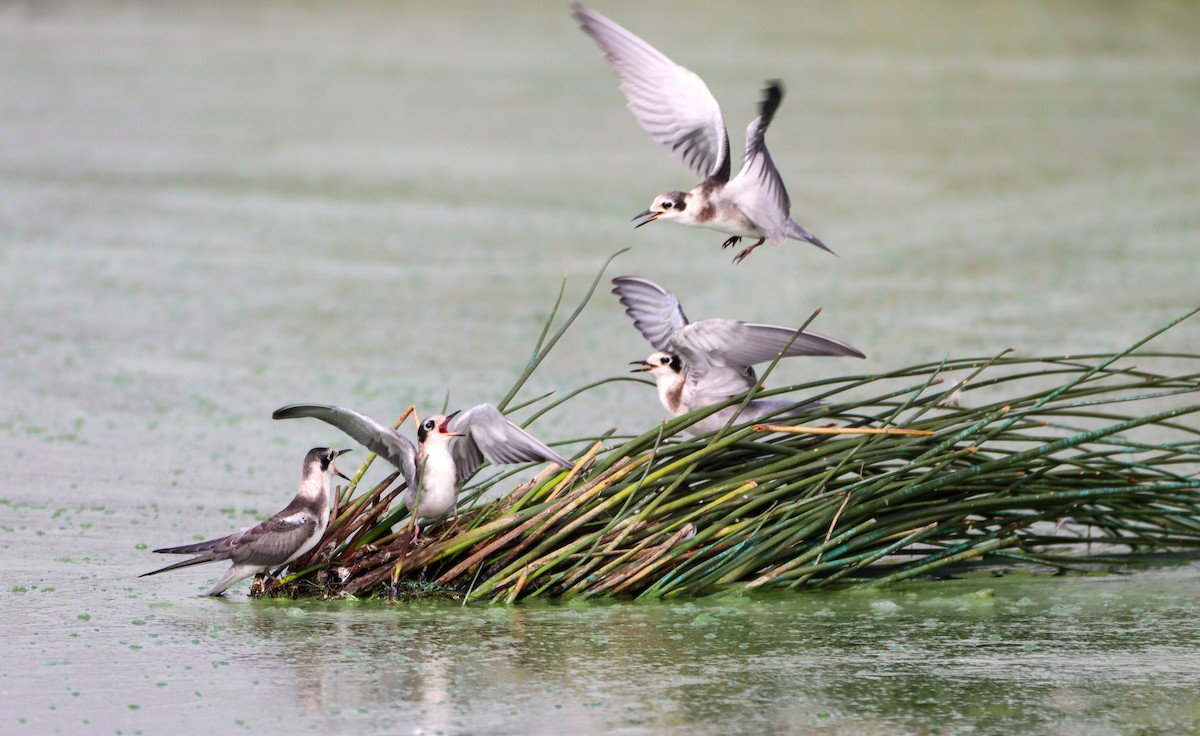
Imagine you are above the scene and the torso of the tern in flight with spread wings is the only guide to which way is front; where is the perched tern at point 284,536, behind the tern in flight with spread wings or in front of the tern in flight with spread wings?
in front

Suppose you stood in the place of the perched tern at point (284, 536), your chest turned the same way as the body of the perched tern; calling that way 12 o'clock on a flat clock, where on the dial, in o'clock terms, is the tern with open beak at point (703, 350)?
The tern with open beak is roughly at 12 o'clock from the perched tern.

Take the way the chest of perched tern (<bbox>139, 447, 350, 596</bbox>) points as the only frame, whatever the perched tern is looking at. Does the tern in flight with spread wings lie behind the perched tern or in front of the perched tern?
in front

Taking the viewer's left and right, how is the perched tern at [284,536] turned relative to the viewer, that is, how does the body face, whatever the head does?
facing to the right of the viewer

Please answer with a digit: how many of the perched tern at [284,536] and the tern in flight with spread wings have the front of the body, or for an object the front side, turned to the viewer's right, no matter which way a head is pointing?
1

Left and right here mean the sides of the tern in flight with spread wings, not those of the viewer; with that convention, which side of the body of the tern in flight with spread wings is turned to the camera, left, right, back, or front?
left

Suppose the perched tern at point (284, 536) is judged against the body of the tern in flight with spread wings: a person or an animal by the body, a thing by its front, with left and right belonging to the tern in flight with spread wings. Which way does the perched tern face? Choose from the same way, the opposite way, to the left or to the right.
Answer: the opposite way

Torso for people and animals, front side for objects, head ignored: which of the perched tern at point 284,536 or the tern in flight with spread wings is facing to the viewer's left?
the tern in flight with spread wings
